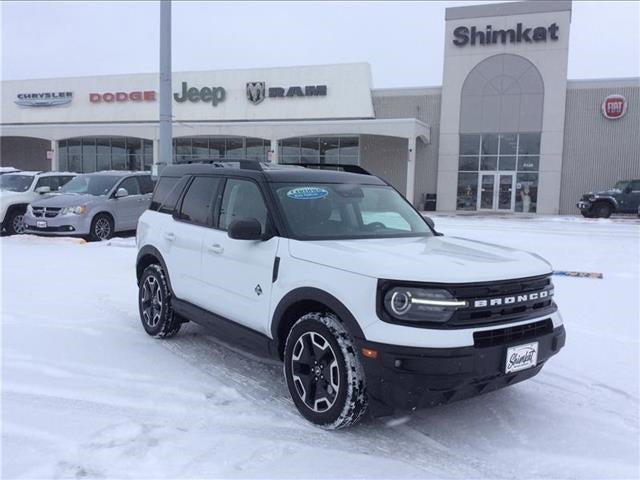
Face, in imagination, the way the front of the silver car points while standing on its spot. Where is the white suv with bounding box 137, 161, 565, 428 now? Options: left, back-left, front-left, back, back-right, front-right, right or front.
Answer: front-left

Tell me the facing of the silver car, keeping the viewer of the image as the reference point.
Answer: facing the viewer and to the left of the viewer

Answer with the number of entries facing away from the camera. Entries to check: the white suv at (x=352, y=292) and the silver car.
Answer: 0

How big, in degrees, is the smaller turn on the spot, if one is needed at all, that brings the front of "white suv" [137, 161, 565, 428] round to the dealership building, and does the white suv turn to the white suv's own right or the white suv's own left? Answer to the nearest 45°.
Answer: approximately 135° to the white suv's own left

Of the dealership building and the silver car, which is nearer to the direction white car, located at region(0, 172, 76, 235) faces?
the silver car

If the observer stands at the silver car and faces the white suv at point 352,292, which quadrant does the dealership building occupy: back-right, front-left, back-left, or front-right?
back-left

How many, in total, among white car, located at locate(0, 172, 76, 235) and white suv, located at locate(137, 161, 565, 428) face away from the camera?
0

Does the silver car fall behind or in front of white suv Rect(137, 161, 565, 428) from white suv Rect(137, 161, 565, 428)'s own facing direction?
behind

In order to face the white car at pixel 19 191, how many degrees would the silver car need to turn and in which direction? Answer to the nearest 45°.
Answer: approximately 90° to its right

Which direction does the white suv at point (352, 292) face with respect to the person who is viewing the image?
facing the viewer and to the right of the viewer

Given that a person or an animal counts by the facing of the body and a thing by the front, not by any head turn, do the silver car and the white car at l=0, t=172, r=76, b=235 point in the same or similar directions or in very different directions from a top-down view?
same or similar directions

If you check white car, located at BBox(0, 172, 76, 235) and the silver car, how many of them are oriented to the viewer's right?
0

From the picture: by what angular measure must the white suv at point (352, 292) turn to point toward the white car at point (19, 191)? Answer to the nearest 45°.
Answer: approximately 180°
